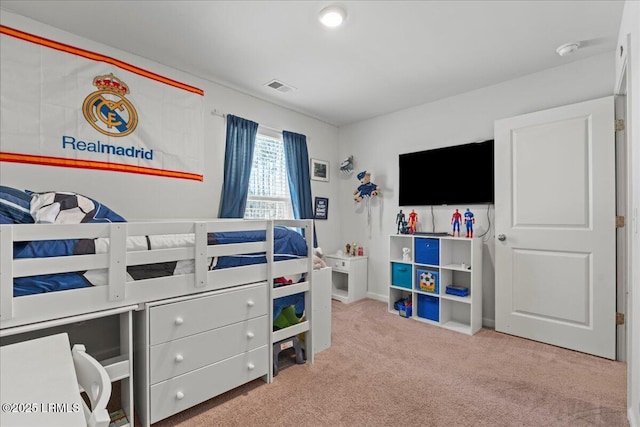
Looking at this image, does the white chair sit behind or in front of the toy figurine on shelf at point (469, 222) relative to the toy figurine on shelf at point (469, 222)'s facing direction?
in front

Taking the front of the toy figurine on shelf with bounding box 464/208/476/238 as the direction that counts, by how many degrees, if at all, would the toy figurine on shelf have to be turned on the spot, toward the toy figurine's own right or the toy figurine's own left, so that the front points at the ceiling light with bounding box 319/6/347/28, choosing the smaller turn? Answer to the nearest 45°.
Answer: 0° — it already faces it

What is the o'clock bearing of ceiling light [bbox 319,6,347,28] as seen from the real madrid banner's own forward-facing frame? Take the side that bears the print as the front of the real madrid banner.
The ceiling light is roughly at 12 o'clock from the real madrid banner.

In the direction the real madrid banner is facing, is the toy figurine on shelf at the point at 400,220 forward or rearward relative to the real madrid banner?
forward

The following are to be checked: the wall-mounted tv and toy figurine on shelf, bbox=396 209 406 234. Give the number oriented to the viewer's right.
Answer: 0

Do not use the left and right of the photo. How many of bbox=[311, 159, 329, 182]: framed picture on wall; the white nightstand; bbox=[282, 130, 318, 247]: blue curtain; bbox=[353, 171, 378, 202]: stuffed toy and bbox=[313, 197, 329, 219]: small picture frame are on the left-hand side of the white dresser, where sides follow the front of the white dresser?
5

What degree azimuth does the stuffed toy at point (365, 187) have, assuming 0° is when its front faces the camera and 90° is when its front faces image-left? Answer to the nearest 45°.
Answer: approximately 45°

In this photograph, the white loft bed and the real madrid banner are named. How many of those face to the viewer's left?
0

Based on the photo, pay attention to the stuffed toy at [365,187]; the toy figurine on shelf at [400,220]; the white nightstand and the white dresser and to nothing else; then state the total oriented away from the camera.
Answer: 0
